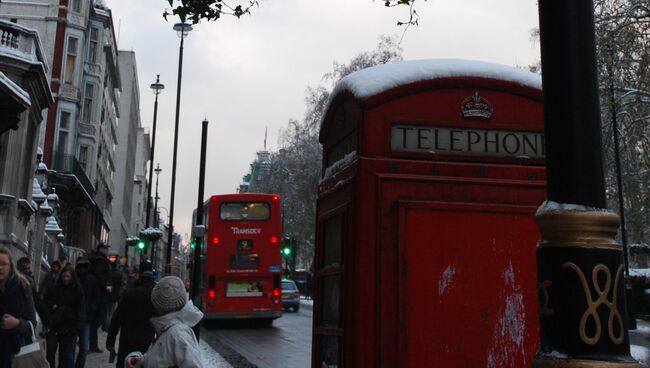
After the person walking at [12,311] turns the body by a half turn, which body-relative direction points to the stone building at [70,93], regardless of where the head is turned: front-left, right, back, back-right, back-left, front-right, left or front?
front

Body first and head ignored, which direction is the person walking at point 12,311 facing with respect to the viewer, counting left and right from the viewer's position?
facing the viewer

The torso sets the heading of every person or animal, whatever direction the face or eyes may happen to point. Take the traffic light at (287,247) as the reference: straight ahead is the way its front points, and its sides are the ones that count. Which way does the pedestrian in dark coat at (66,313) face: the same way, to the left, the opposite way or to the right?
the same way

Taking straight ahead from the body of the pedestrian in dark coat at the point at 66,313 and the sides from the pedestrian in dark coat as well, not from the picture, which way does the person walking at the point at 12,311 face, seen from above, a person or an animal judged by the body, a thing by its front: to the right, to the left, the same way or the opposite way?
the same way

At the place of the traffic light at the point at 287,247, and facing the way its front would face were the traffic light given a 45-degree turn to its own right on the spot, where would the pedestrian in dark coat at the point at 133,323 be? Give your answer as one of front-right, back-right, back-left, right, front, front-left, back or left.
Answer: front-left

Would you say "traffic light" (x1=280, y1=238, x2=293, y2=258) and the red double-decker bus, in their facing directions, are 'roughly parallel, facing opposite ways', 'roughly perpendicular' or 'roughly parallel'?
roughly parallel, facing opposite ways

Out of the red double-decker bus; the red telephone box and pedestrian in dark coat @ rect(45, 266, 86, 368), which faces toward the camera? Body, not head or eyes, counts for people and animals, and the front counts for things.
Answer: the pedestrian in dark coat

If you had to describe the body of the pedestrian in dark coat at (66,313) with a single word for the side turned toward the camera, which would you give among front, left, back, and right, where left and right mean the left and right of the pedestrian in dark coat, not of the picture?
front

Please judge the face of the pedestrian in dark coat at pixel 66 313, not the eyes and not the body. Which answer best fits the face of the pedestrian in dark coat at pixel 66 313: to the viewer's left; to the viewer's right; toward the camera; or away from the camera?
toward the camera

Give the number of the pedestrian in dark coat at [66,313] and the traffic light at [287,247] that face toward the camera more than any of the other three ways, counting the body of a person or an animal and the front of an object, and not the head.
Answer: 2

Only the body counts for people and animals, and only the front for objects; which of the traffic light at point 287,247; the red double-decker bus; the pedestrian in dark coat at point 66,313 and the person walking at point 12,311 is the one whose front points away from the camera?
the red double-decker bus

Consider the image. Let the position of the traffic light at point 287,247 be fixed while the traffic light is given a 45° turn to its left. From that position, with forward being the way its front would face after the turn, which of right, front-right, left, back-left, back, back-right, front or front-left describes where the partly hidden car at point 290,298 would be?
front-right

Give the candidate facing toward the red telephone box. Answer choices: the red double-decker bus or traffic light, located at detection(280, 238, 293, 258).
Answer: the traffic light

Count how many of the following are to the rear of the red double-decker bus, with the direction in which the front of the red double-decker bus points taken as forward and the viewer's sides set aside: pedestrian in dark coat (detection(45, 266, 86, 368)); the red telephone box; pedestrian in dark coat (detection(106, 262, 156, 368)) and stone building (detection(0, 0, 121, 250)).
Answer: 3

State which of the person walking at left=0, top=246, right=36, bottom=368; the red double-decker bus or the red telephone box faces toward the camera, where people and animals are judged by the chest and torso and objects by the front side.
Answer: the person walking

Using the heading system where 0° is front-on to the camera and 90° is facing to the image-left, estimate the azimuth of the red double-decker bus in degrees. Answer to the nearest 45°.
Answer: approximately 180°
